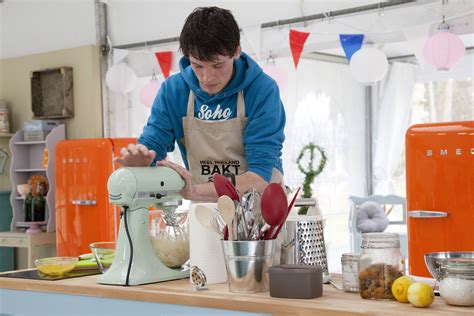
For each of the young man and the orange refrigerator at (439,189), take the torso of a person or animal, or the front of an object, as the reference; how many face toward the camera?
2

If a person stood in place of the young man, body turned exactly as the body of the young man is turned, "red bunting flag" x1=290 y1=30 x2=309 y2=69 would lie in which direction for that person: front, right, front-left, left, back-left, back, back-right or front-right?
back

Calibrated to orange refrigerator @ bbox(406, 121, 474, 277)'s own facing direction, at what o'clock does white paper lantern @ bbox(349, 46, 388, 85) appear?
The white paper lantern is roughly at 5 o'clock from the orange refrigerator.

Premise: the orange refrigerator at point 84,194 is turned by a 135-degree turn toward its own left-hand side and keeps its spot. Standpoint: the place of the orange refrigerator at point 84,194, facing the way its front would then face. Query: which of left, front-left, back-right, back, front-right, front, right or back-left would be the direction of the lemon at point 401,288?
right

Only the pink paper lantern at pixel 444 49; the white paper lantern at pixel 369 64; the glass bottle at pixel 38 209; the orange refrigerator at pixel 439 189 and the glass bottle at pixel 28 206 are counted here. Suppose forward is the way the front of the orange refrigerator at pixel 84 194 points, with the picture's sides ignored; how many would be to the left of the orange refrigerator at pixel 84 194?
3

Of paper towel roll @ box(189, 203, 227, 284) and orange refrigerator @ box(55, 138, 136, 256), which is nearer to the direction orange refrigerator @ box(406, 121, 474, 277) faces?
the paper towel roll

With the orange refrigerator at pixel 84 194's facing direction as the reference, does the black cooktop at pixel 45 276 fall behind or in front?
in front

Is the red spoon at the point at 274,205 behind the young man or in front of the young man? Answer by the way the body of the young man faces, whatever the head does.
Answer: in front

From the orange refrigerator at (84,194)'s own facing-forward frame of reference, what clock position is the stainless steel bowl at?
The stainless steel bowl is roughly at 10 o'clock from the orange refrigerator.

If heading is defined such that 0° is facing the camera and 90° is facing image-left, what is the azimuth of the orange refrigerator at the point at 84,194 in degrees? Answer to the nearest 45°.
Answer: approximately 45°

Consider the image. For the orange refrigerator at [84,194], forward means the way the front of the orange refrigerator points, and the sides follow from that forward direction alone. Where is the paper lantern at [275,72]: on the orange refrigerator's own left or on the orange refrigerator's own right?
on the orange refrigerator's own left

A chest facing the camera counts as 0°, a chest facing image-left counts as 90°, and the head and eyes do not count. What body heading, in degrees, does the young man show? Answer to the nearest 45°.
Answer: approximately 0°

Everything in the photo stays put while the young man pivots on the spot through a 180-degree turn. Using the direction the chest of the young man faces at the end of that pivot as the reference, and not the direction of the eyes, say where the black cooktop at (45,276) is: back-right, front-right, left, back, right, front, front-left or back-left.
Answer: left
